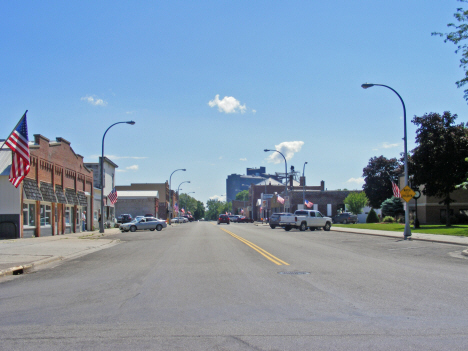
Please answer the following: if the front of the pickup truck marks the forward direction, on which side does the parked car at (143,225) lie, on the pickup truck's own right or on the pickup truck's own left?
on the pickup truck's own left

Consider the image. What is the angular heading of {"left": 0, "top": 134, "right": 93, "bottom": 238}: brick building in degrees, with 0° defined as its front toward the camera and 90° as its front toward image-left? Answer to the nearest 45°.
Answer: approximately 315°

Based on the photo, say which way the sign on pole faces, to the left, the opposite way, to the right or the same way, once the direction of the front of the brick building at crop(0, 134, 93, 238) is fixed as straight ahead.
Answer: to the right

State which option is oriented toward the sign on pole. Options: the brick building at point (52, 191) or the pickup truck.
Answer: the brick building

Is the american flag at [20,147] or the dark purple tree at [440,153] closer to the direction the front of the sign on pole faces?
the american flag

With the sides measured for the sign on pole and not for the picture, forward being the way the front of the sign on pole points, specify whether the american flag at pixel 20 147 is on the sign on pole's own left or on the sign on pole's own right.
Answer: on the sign on pole's own right

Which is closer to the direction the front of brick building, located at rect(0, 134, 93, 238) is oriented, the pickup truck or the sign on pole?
the sign on pole

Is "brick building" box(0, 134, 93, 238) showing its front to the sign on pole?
yes

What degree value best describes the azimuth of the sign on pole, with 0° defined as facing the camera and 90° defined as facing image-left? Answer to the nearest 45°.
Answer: approximately 0°

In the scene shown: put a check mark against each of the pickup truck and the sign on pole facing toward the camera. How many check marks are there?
1
